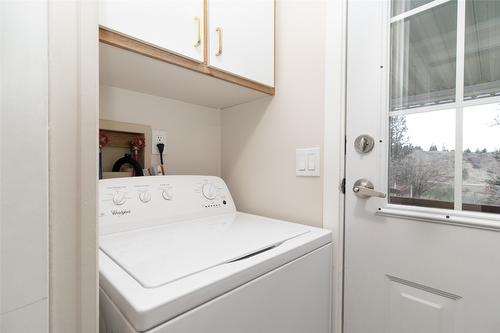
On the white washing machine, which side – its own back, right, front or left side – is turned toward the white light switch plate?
left

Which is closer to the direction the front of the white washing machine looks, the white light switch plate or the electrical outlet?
the white light switch plate

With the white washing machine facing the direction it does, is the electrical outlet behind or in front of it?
behind

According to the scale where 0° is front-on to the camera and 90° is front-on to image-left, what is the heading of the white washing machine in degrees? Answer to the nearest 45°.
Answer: approximately 315°
